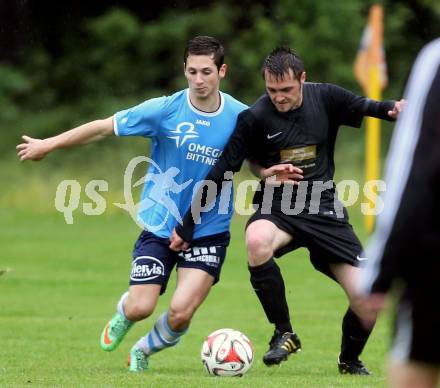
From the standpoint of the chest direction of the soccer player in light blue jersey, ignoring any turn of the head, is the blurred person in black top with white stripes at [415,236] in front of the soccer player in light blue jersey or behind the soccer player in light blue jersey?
in front

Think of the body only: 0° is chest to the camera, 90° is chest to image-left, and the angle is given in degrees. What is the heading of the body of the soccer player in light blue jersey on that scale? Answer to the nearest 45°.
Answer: approximately 0°

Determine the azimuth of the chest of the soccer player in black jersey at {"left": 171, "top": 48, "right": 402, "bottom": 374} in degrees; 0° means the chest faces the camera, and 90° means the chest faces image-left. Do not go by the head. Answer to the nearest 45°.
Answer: approximately 0°

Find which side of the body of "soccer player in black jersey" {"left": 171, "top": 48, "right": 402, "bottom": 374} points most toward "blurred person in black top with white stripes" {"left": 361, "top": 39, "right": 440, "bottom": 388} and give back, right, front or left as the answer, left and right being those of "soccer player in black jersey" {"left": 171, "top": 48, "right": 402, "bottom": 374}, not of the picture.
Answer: front

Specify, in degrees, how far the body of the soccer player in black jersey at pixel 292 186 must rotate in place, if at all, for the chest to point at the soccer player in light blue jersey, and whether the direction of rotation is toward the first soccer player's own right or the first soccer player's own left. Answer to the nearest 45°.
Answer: approximately 90° to the first soccer player's own right

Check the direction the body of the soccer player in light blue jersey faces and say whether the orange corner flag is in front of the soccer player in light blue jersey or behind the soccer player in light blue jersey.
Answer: behind

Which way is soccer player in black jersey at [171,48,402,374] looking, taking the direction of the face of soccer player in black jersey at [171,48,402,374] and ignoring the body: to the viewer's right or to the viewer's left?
to the viewer's left

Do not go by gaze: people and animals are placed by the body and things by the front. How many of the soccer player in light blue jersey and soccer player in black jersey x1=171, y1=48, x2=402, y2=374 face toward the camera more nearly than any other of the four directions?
2

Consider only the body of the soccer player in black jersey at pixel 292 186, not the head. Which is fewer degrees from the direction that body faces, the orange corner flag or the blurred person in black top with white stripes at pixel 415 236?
the blurred person in black top with white stripes
